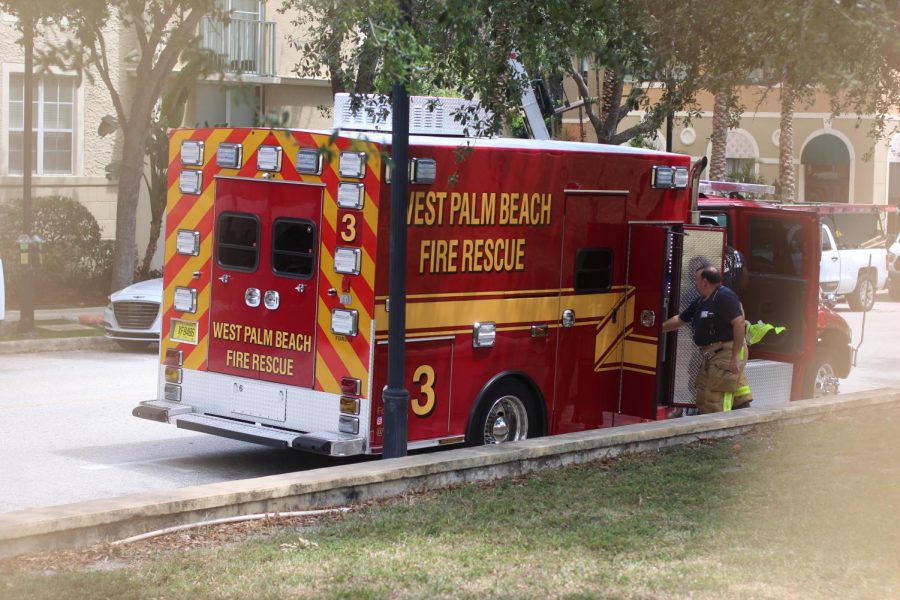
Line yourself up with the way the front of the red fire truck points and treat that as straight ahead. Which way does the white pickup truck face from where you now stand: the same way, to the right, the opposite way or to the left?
the opposite way

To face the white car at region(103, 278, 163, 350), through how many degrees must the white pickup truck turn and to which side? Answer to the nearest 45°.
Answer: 0° — it already faces it

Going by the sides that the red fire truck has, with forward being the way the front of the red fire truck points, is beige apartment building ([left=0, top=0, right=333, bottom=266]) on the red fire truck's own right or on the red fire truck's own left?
on the red fire truck's own left

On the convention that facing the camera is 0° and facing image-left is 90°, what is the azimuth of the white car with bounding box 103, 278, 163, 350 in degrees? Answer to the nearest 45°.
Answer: approximately 45°

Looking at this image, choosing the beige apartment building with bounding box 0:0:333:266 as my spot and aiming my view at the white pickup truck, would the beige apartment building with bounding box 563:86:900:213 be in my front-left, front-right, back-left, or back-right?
front-left

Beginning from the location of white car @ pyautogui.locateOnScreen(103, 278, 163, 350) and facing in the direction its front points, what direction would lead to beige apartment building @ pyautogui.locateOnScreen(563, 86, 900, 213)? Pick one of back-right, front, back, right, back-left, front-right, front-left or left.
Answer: back

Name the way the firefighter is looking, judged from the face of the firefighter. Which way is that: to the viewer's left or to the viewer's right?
to the viewer's left

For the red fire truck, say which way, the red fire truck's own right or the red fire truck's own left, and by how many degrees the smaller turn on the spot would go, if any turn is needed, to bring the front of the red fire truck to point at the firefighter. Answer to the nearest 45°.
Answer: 0° — it already faces them

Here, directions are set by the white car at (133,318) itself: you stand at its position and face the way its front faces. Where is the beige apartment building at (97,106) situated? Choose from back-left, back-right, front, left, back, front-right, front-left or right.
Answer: back-right

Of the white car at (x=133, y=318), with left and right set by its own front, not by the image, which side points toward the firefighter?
left

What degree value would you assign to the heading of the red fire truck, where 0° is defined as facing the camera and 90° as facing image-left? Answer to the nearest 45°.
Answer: approximately 225°

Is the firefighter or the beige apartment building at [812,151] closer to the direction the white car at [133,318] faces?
the firefighter

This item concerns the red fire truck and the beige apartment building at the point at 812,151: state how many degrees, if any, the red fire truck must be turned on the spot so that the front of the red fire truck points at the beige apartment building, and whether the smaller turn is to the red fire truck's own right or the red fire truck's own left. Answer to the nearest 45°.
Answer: approximately 45° to the red fire truck's own left

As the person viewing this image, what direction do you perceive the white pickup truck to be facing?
facing the viewer and to the left of the viewer

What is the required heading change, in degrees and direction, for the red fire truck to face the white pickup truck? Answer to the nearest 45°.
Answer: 0° — it already faces it

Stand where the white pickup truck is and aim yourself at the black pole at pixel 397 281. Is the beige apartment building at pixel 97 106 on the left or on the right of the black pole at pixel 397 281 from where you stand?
right

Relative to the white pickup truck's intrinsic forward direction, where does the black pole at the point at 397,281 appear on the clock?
The black pole is roughly at 11 o'clock from the white pickup truck.

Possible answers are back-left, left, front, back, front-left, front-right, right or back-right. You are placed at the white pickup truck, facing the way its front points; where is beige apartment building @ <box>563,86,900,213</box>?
back-right
